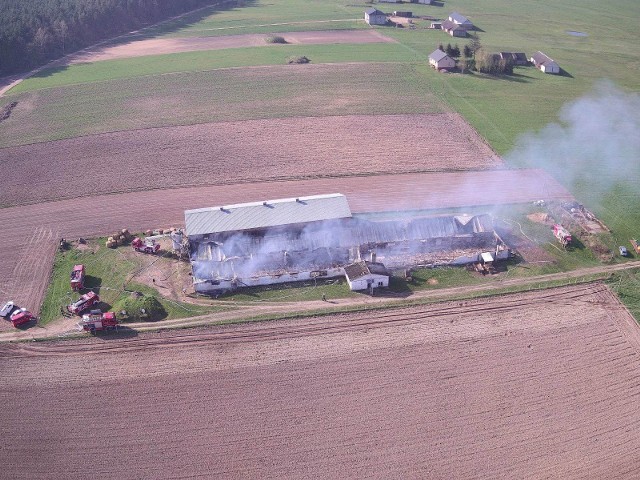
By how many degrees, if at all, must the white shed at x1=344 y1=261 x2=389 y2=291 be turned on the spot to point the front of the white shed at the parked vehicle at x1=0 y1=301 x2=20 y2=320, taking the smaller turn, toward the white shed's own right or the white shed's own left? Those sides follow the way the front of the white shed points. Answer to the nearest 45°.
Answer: approximately 90° to the white shed's own right

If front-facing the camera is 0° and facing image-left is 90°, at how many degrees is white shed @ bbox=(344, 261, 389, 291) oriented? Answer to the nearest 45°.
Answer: approximately 0°

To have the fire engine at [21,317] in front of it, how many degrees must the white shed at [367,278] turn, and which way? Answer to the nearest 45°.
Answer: approximately 90° to its right

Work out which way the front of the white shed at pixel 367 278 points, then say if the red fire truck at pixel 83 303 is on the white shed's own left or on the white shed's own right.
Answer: on the white shed's own right

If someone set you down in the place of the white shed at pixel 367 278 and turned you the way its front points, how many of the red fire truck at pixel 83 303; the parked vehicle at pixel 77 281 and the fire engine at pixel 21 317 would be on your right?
3

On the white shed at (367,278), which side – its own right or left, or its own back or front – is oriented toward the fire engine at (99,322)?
right

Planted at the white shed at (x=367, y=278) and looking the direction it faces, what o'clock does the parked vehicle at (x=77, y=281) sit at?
The parked vehicle is roughly at 3 o'clock from the white shed.
